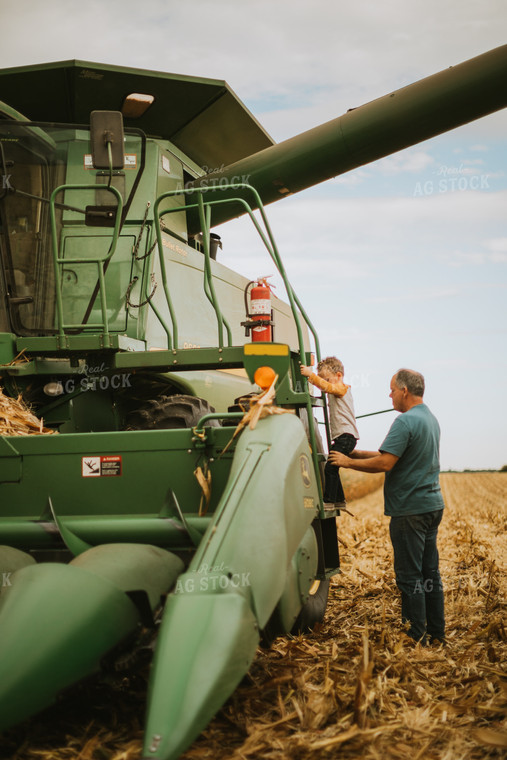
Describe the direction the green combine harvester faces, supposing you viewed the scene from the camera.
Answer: facing the viewer and to the left of the viewer

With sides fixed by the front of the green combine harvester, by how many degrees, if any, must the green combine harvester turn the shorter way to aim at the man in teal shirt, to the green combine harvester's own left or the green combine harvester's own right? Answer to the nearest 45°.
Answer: approximately 135° to the green combine harvester's own left

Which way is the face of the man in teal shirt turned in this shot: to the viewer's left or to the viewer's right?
to the viewer's left
